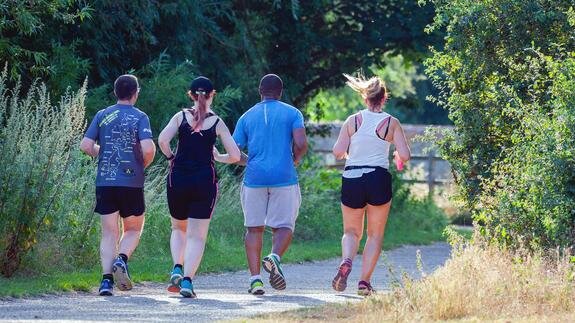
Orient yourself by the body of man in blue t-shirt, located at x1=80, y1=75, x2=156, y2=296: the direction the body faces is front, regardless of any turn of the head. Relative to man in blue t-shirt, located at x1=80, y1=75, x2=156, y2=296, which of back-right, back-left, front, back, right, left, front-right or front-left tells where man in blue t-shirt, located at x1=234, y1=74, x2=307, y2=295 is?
right

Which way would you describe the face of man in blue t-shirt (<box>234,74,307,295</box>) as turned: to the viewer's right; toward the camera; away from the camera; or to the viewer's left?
away from the camera

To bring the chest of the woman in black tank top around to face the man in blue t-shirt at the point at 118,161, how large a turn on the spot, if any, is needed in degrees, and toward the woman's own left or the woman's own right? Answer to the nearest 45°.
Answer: approximately 90° to the woman's own left

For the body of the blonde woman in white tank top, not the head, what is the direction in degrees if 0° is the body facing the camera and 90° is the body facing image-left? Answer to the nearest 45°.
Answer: approximately 180°

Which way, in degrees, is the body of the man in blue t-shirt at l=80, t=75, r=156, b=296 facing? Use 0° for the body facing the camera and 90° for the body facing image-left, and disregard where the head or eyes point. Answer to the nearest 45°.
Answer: approximately 180°

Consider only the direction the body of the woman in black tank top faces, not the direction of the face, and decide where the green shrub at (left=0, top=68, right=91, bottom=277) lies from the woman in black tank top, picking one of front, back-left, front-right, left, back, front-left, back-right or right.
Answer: front-left

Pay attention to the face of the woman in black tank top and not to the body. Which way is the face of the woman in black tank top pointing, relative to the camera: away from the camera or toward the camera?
away from the camera

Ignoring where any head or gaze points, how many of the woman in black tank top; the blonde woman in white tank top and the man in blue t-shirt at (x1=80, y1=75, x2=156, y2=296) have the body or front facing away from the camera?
3

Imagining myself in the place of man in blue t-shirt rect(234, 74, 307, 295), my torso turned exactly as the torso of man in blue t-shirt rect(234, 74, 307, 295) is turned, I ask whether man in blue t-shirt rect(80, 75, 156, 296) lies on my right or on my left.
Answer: on my left

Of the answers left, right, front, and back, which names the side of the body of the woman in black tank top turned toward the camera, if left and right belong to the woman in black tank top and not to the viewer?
back

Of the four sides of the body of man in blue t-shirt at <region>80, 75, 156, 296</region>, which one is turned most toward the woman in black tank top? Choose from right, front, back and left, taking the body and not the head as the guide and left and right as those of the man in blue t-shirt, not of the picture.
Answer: right

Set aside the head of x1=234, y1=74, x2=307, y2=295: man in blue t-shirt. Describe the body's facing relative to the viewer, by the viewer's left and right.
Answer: facing away from the viewer

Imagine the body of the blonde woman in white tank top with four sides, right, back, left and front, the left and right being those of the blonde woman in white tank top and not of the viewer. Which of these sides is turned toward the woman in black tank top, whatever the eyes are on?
left
